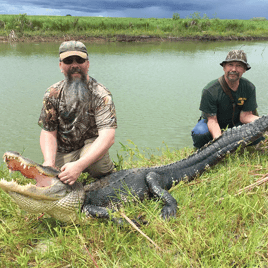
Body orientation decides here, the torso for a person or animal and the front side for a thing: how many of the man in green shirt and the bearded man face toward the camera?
2

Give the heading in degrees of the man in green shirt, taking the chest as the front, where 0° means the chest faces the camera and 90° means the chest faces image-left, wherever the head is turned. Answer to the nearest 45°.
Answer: approximately 0°
